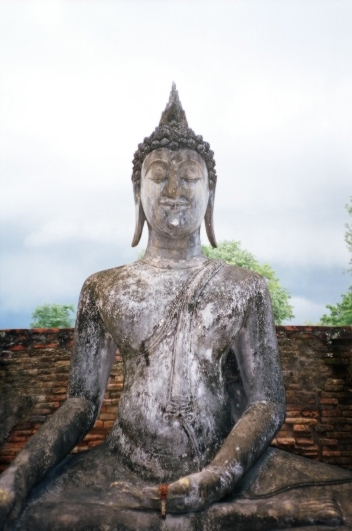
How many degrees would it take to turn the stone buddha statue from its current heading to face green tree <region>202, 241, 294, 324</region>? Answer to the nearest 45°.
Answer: approximately 180°

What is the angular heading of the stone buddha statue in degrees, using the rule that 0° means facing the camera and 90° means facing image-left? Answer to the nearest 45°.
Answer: approximately 0°

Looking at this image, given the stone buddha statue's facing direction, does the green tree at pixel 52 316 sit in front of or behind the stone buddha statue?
behind
